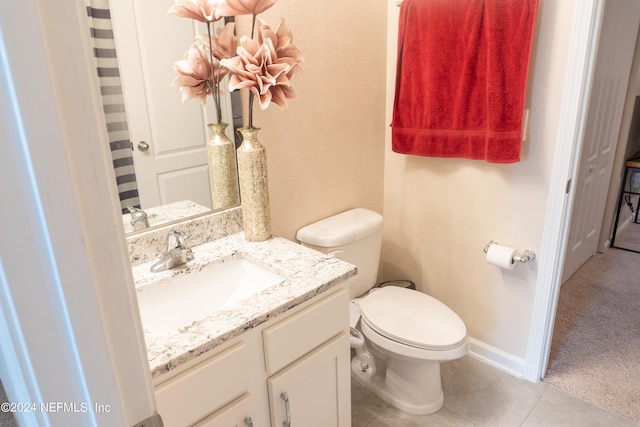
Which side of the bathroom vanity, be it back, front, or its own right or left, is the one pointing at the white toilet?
left

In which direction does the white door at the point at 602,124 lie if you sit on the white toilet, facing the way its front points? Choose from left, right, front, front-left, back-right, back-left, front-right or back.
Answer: left

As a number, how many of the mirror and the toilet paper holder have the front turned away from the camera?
0

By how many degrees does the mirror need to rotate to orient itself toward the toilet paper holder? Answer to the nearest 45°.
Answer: approximately 45° to its left

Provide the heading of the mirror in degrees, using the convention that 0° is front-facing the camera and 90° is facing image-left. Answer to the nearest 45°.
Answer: approximately 315°

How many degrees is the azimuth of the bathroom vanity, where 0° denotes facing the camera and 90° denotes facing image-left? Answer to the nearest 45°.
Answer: approximately 315°
